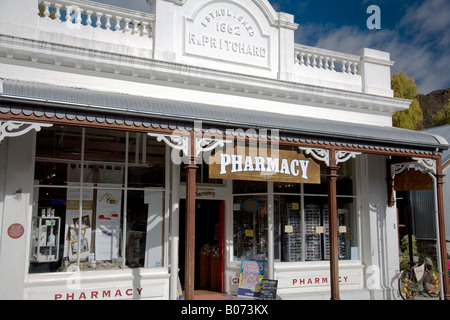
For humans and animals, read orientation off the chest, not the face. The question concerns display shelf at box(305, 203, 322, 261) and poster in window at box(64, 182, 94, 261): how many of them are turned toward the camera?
2

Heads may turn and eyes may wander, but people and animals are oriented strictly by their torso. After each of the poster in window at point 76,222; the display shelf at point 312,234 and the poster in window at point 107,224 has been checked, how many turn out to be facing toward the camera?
3

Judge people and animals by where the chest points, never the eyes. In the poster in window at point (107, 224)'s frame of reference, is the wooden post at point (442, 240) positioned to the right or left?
on its left

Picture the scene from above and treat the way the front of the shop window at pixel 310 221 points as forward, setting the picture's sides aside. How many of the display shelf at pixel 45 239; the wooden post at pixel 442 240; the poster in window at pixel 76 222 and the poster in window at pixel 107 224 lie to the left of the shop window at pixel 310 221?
1

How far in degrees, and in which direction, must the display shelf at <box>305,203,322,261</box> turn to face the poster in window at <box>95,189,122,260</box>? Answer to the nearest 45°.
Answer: approximately 45° to its right

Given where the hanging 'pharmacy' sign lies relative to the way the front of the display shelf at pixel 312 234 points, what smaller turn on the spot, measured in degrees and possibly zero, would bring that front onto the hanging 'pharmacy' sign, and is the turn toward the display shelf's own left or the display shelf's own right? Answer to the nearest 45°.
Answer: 0° — it already faces it

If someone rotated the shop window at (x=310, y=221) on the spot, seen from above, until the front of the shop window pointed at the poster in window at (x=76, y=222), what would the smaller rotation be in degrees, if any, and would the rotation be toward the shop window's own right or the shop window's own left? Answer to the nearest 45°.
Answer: approximately 45° to the shop window's own right

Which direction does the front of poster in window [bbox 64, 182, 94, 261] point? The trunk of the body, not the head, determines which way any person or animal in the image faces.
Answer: toward the camera

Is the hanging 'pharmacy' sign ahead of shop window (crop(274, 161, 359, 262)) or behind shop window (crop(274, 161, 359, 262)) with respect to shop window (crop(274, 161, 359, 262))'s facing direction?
ahead

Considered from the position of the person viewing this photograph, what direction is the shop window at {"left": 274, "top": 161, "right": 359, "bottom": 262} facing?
facing the viewer

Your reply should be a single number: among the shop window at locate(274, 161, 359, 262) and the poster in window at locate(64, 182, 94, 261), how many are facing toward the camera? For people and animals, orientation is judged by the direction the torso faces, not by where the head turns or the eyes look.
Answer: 2

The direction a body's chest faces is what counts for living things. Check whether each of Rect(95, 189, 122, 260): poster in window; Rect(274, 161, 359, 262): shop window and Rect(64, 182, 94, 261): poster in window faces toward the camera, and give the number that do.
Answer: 3

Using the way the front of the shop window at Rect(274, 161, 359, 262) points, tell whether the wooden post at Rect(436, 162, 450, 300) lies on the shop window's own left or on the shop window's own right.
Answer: on the shop window's own left
